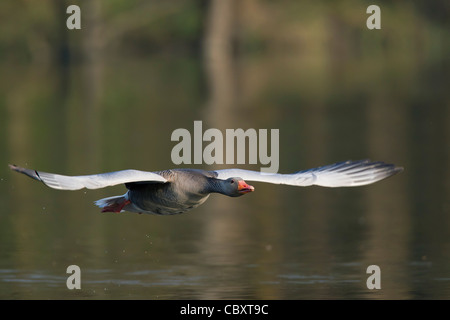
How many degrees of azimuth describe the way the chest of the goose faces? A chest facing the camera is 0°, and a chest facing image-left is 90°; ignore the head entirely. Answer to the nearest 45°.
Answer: approximately 315°
